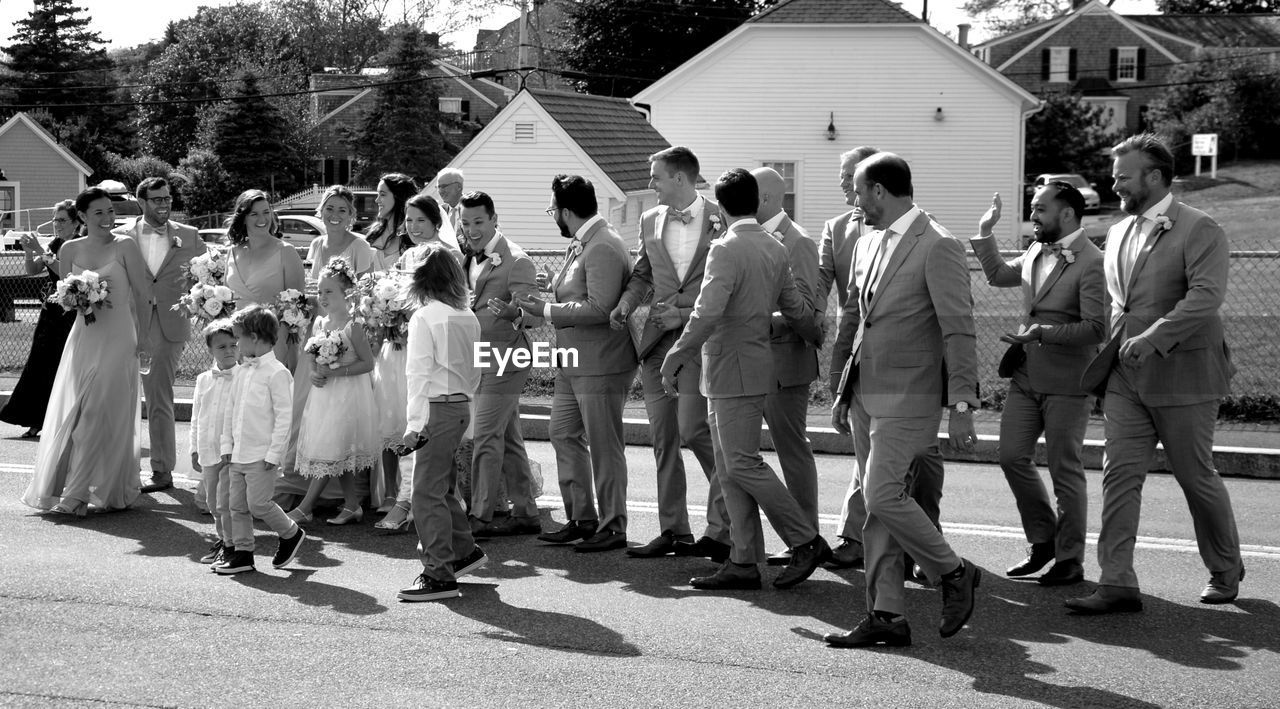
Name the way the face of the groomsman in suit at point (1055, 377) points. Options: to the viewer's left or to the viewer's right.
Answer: to the viewer's left

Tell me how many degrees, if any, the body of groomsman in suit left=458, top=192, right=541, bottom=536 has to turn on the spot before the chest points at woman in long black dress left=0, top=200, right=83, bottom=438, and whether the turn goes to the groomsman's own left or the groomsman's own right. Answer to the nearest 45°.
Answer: approximately 90° to the groomsman's own right

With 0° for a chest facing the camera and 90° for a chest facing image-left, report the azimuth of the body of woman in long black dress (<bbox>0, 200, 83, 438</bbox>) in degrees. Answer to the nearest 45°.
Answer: approximately 45°

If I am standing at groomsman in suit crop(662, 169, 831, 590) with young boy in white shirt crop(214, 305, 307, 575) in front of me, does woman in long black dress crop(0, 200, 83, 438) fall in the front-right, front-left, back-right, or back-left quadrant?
front-right

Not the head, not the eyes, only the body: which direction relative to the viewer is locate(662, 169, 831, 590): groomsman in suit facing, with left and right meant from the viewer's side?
facing away from the viewer and to the left of the viewer

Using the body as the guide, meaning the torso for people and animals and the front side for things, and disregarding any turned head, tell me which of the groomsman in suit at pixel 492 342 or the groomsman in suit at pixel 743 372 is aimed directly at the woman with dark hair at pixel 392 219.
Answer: the groomsman in suit at pixel 743 372

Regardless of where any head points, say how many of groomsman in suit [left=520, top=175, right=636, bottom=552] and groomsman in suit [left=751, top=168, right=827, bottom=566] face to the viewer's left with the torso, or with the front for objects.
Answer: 2

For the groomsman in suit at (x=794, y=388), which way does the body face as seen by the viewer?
to the viewer's left

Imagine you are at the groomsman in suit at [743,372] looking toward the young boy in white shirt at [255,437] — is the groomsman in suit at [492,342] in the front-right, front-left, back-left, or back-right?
front-right

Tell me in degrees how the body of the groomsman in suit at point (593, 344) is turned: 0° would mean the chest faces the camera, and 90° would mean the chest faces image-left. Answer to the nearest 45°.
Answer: approximately 90°

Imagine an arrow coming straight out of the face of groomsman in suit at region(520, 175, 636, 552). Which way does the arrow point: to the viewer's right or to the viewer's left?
to the viewer's left

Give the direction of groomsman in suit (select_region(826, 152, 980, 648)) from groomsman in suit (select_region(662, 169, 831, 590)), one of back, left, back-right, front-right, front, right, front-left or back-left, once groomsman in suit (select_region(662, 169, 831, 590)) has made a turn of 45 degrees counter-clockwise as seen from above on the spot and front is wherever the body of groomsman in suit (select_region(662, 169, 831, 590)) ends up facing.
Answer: back-left

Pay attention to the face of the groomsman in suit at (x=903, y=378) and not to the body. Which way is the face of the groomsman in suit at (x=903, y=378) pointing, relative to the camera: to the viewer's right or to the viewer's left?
to the viewer's left

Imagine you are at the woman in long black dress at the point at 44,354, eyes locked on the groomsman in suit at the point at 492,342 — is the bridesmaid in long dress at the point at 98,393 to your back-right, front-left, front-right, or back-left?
front-right

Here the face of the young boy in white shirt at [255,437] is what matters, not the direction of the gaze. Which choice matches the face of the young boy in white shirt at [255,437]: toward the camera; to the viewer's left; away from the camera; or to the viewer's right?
to the viewer's left

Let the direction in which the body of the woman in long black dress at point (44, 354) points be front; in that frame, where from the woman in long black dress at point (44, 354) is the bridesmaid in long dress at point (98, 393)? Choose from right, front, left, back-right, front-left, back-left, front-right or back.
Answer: front-left
